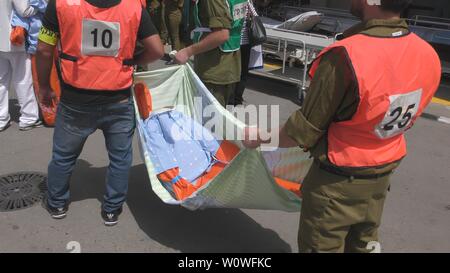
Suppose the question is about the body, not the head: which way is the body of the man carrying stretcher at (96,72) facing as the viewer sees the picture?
away from the camera
